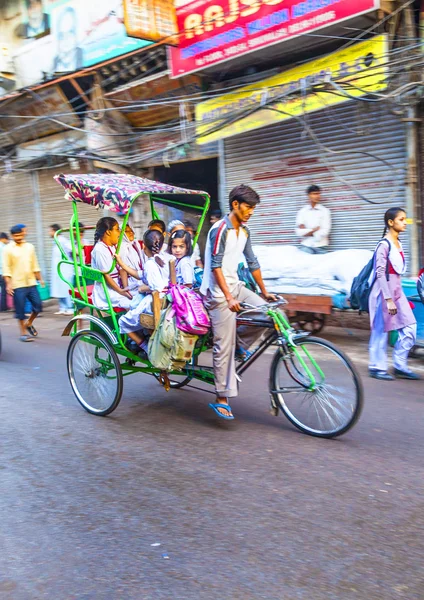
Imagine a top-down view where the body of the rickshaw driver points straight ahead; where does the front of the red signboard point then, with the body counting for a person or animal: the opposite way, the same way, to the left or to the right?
to the right

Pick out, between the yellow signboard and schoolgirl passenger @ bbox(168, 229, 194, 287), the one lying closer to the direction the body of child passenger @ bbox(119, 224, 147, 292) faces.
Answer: the schoolgirl passenger

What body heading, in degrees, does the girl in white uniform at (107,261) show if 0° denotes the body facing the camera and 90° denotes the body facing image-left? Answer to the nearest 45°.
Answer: approximately 270°

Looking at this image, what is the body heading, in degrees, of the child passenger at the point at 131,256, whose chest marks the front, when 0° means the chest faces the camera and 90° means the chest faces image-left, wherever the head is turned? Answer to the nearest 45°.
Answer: approximately 315°

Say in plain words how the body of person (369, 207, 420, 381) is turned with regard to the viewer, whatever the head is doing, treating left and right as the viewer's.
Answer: facing to the right of the viewer

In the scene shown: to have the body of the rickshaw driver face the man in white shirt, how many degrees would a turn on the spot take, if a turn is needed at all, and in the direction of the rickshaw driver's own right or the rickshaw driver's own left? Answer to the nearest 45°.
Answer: approximately 135° to the rickshaw driver's own left

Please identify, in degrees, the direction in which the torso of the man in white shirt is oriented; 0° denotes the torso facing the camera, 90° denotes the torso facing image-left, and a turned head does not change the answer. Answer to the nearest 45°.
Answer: approximately 0°

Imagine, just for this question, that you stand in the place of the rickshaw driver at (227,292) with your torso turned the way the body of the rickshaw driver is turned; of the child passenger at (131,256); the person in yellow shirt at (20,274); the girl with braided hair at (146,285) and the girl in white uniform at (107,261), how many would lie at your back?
4
